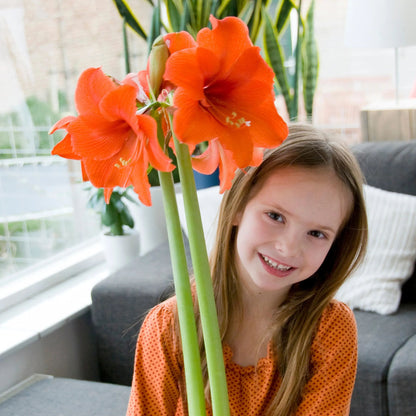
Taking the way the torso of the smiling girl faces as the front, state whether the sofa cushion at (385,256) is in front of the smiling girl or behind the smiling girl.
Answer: behind

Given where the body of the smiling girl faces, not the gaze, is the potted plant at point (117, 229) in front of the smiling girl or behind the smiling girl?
behind

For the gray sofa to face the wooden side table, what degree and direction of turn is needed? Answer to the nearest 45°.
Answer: approximately 180°

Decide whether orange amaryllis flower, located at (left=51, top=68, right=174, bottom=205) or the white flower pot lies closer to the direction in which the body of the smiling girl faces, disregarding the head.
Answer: the orange amaryllis flower

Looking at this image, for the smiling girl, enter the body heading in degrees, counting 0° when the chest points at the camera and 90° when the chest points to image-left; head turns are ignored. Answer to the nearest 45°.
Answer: approximately 0°

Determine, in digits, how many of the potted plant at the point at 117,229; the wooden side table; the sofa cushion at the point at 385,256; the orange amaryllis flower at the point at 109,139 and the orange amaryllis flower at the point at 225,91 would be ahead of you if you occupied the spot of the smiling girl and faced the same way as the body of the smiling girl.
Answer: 2

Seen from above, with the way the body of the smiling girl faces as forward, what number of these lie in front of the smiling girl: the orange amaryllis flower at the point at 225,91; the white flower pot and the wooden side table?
1

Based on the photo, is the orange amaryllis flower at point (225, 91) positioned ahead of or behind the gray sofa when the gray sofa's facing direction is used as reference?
ahead

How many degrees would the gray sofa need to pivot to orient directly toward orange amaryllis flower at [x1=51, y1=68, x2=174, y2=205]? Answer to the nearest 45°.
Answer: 0° — it already faces it

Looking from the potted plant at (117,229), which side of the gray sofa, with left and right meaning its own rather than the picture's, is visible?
right
